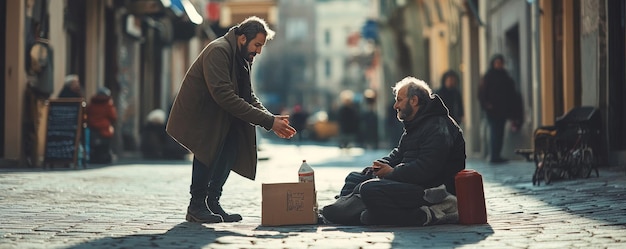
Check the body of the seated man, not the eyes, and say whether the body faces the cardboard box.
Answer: yes

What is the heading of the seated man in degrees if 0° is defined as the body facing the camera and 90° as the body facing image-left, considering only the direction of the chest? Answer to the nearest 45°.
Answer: approximately 90°

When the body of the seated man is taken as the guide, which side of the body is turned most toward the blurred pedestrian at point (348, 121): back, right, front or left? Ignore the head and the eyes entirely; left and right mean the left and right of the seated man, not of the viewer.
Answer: right

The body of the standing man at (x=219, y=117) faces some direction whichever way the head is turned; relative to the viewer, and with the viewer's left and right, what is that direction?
facing to the right of the viewer

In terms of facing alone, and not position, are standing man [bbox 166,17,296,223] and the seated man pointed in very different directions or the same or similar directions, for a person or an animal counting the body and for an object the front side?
very different directions

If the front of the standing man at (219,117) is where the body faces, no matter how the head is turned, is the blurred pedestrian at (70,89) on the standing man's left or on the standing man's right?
on the standing man's left

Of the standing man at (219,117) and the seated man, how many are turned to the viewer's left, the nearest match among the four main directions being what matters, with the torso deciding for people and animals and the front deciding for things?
1

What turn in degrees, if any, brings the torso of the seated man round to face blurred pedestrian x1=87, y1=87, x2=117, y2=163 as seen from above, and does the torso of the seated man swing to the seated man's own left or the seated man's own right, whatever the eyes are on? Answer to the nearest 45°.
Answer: approximately 45° to the seated man's own right

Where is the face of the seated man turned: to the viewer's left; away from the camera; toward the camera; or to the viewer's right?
to the viewer's left
